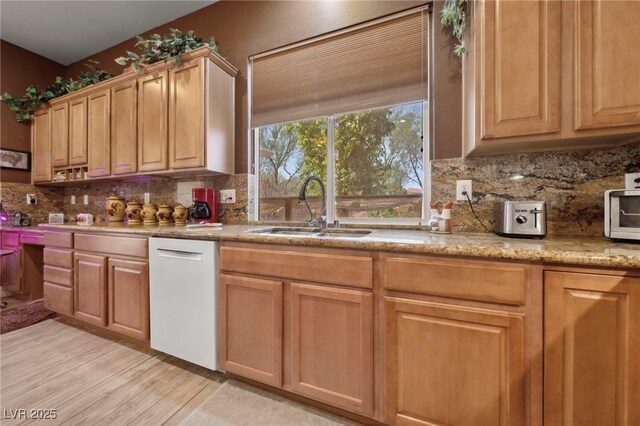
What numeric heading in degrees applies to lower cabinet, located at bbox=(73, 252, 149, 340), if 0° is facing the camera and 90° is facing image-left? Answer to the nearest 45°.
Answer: approximately 45°

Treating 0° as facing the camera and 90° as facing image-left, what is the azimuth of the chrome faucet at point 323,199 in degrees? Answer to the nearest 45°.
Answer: approximately 45°

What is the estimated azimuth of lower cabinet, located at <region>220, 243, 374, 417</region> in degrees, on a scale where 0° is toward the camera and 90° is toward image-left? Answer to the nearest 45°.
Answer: approximately 45°

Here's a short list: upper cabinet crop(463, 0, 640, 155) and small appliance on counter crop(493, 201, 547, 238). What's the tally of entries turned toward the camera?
2

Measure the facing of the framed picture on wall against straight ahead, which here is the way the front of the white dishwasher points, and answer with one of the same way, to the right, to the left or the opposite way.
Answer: to the left

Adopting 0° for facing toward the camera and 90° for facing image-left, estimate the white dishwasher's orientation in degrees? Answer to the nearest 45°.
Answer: approximately 45°

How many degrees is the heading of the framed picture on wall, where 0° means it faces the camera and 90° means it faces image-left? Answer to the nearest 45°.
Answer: approximately 315°

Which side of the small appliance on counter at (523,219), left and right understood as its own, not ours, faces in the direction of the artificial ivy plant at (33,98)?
right

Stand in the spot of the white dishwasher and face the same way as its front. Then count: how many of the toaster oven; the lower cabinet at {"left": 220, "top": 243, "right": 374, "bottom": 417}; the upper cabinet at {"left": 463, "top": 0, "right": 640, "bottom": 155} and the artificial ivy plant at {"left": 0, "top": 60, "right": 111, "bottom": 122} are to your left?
3

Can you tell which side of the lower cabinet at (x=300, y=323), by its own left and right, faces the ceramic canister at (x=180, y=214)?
right
